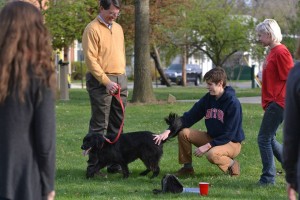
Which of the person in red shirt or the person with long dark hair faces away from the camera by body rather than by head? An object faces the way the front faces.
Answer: the person with long dark hair

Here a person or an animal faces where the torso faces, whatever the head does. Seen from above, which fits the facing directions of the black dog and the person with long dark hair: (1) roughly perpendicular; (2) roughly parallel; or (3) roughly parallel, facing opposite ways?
roughly perpendicular

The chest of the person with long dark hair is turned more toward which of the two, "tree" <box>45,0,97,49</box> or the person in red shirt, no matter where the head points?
the tree

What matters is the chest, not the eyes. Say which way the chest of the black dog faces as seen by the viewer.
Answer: to the viewer's left

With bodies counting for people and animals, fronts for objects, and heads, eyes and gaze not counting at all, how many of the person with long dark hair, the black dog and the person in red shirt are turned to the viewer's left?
2

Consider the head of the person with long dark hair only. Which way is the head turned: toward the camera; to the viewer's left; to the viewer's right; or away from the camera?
away from the camera

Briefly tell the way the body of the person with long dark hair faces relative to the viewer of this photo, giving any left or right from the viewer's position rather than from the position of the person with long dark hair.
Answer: facing away from the viewer

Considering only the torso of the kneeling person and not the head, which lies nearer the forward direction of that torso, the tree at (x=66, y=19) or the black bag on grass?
the black bag on grass

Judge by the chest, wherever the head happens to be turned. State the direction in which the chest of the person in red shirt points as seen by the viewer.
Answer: to the viewer's left

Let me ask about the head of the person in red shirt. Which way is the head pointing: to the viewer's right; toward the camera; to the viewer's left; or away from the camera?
to the viewer's left

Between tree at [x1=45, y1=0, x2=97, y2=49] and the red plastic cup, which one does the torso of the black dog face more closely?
the tree

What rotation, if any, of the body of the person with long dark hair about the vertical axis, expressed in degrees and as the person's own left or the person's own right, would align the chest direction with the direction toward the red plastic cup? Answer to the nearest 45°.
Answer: approximately 45° to the person's own right

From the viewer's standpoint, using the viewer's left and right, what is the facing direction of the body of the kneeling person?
facing the viewer and to the left of the viewer

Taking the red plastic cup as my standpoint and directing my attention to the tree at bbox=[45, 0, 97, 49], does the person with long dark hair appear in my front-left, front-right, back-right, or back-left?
back-left

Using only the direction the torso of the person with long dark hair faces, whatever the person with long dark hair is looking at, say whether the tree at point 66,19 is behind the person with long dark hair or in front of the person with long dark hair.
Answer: in front

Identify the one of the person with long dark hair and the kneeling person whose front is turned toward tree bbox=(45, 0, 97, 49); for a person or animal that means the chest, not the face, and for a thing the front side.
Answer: the person with long dark hair
